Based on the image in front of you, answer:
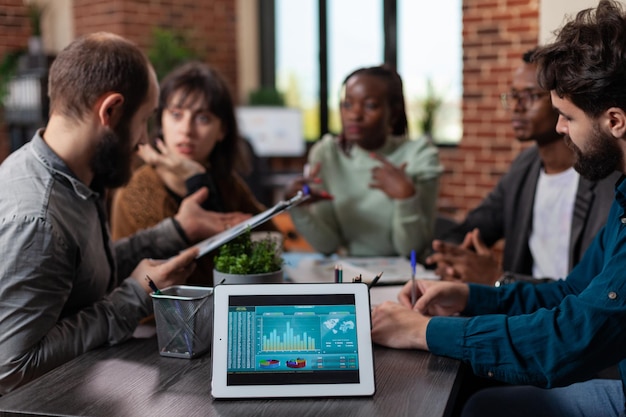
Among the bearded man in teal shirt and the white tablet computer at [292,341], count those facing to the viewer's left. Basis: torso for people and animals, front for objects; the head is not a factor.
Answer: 1

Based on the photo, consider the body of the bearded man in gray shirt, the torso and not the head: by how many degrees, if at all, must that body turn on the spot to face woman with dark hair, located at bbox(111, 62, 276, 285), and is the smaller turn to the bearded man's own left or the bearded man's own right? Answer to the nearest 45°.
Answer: approximately 90° to the bearded man's own left

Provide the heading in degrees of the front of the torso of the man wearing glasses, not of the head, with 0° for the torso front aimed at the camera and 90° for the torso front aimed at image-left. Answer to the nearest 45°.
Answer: approximately 45°

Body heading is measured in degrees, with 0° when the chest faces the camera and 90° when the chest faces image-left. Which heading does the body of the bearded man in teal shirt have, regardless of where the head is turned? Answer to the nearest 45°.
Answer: approximately 90°

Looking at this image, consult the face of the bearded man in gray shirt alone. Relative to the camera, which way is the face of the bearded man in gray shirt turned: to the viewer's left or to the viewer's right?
to the viewer's right

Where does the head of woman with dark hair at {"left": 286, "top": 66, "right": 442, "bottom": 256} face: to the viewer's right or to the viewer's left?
to the viewer's left

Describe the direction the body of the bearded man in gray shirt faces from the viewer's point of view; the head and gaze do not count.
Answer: to the viewer's right

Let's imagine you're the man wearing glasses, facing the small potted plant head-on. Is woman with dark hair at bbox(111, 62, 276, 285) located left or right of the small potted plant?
right
